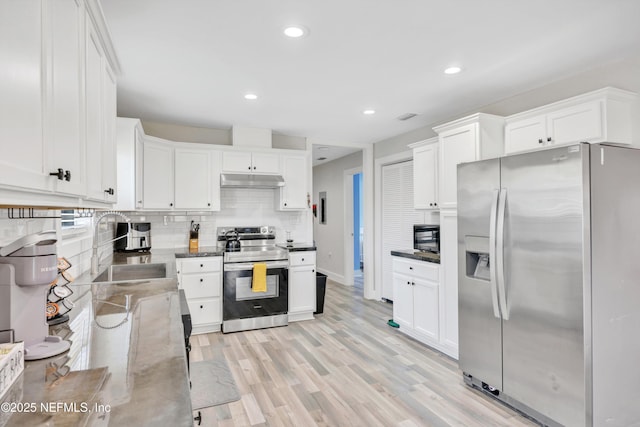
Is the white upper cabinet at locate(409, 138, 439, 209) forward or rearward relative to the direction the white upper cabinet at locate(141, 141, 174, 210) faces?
forward

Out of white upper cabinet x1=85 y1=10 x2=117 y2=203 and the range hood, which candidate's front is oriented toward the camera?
the range hood

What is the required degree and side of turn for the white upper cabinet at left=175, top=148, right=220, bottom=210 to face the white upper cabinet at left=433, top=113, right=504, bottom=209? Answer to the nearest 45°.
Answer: approximately 45° to its left

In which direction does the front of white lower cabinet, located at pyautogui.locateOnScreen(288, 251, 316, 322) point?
toward the camera

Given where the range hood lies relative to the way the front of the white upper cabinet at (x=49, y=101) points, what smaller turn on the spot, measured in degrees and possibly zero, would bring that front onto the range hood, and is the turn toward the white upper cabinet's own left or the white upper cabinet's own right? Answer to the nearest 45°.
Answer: approximately 45° to the white upper cabinet's own left

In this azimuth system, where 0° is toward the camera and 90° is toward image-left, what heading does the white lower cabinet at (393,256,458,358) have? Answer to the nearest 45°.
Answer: approximately 45°

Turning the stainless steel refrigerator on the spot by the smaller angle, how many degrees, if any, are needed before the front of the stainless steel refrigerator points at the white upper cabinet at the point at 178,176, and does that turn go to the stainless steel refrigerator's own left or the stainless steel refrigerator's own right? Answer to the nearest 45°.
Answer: approximately 45° to the stainless steel refrigerator's own right

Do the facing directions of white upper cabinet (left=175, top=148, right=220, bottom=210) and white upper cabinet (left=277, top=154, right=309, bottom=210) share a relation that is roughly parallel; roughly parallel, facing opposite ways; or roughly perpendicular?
roughly parallel

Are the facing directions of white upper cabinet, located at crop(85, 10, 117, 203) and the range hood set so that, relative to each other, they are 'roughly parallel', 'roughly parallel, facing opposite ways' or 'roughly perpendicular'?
roughly perpendicular

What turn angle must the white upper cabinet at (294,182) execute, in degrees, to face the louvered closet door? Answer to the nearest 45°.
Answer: approximately 90° to its left

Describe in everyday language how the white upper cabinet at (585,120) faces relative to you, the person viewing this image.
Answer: facing the viewer and to the left of the viewer

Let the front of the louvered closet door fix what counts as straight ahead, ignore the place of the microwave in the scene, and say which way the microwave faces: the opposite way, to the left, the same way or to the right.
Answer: the same way

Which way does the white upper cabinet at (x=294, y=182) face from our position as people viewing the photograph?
facing the viewer

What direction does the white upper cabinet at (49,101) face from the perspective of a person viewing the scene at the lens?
facing to the right of the viewer

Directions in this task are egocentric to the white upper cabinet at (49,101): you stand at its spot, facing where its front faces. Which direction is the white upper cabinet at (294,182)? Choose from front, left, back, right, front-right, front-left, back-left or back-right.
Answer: front-left

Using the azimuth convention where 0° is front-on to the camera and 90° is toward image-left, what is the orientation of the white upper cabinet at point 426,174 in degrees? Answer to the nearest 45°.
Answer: approximately 45°

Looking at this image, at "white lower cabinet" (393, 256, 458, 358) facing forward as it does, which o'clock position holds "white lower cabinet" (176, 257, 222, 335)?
"white lower cabinet" (176, 257, 222, 335) is roughly at 1 o'clock from "white lower cabinet" (393, 256, 458, 358).
